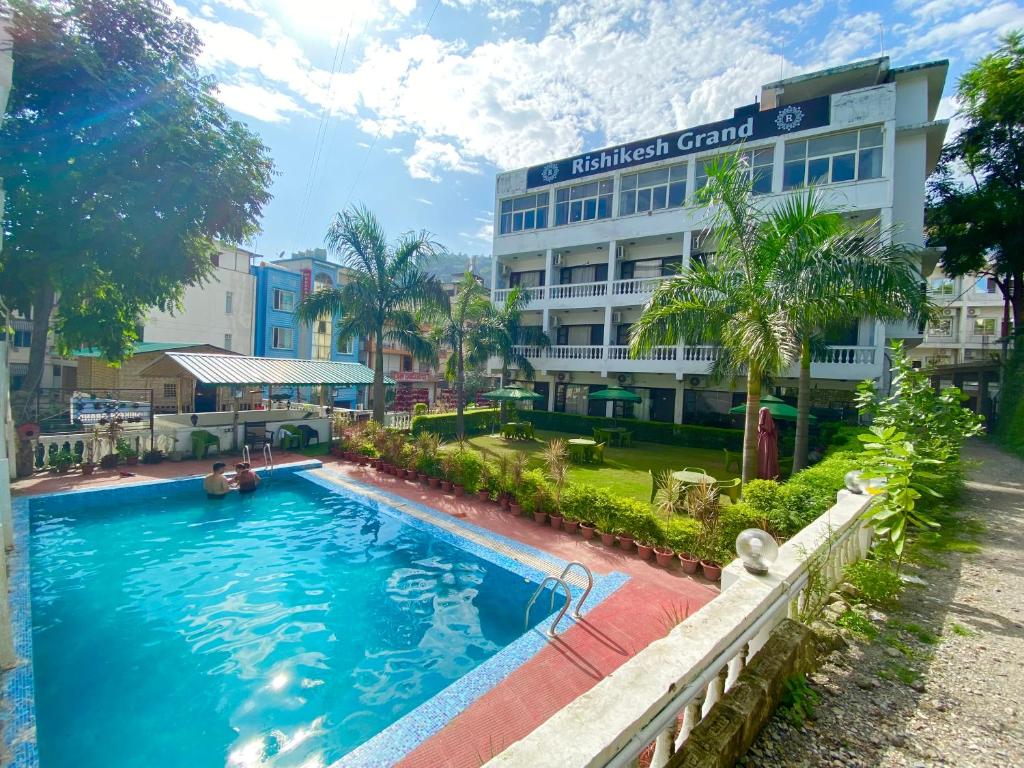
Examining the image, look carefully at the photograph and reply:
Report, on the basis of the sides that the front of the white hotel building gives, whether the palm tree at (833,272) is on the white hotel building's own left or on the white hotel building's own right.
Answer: on the white hotel building's own left

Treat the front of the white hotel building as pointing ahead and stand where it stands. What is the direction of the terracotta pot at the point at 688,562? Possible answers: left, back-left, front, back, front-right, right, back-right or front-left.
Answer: front-left

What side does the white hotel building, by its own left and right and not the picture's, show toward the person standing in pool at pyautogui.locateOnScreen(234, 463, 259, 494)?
front

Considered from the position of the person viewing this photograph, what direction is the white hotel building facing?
facing the viewer and to the left of the viewer

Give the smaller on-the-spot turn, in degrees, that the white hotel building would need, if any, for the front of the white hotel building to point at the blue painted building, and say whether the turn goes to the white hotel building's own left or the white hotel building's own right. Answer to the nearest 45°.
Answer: approximately 45° to the white hotel building's own right

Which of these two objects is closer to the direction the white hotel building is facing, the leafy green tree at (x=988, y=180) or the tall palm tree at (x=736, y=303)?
the tall palm tree

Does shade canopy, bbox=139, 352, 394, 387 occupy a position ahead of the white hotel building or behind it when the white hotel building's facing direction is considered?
ahead

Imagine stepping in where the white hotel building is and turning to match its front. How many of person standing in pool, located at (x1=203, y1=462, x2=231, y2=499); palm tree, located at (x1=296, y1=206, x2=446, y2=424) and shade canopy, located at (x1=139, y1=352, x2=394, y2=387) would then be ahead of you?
3

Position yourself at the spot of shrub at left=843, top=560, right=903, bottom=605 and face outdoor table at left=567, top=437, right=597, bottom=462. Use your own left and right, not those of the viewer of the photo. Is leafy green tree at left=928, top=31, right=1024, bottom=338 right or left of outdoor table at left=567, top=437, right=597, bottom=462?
right

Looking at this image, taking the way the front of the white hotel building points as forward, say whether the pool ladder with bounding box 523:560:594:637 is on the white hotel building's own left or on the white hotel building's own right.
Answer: on the white hotel building's own left

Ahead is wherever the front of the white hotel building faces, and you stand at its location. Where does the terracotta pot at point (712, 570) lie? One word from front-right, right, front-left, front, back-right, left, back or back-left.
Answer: front-left

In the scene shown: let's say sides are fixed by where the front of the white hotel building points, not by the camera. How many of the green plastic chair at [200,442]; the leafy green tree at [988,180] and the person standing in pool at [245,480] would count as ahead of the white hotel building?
2

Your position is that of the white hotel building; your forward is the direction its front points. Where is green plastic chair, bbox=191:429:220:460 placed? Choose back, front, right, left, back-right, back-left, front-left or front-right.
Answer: front
